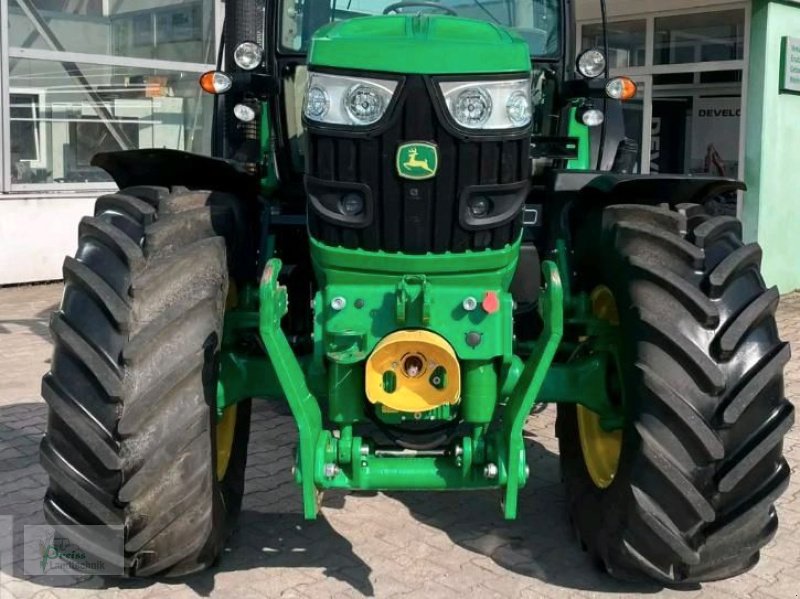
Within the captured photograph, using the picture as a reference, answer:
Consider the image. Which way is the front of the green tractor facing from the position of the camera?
facing the viewer
